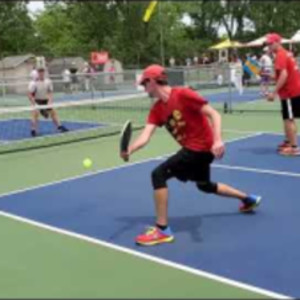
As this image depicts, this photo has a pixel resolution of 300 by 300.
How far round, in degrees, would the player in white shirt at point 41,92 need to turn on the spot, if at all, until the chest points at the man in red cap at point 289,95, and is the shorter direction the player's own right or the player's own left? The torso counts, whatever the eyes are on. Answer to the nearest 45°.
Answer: approximately 45° to the player's own left

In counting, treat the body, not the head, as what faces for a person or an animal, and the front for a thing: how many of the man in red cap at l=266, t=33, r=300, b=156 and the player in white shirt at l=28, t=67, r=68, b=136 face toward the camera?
1

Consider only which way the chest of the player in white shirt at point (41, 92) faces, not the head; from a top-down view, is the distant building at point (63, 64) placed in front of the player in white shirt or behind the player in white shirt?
behind

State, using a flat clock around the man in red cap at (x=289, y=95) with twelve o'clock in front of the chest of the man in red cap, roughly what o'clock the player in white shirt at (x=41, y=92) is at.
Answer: The player in white shirt is roughly at 1 o'clock from the man in red cap.

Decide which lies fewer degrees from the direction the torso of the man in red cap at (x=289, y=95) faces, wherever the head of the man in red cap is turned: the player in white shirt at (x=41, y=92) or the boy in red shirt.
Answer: the player in white shirt

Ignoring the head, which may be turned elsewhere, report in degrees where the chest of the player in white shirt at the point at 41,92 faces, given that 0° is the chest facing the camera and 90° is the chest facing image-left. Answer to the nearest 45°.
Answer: approximately 0°

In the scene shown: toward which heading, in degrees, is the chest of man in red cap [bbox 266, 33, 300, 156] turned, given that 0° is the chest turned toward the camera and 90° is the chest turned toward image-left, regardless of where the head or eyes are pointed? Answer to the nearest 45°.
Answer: approximately 90°

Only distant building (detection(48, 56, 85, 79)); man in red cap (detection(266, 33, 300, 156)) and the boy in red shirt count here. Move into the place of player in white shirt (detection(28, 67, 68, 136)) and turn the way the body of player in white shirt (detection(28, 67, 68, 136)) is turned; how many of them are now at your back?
1

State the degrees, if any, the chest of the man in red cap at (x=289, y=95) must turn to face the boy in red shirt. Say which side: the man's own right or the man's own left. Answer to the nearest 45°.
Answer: approximately 90° to the man's own left

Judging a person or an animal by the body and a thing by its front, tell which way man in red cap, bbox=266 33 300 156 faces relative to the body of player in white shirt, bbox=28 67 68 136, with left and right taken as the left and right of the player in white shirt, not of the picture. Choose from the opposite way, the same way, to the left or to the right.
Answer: to the right

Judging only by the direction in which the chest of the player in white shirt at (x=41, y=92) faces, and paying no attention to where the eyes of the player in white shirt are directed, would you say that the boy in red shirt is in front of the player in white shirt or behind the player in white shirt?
in front
